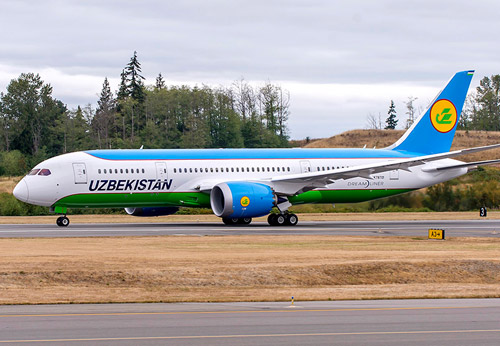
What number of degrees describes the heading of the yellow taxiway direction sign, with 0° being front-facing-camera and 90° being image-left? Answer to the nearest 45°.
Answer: approximately 0°

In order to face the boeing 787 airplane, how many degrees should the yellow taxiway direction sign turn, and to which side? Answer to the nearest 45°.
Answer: approximately 135° to its right
